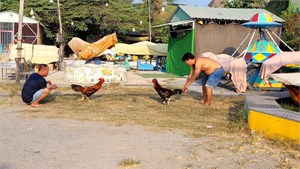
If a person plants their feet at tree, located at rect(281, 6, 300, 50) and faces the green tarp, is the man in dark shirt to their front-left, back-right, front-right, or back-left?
front-left

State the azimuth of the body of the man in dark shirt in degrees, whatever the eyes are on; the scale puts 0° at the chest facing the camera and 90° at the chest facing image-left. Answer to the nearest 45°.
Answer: approximately 270°

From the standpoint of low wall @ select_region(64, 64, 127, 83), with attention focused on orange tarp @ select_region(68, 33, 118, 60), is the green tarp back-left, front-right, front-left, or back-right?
front-right

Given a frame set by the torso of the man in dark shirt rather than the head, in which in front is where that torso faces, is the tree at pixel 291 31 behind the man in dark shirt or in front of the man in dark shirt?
in front

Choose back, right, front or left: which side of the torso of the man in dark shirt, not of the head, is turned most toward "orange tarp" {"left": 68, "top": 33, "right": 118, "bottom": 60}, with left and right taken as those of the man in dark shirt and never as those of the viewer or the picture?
left

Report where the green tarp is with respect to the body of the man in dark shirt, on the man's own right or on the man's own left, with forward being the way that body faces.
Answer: on the man's own left

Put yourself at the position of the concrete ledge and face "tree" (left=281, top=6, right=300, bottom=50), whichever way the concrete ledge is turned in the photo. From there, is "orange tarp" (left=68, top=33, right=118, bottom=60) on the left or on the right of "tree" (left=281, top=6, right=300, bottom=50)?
left

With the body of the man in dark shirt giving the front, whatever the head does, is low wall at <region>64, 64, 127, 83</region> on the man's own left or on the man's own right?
on the man's own left

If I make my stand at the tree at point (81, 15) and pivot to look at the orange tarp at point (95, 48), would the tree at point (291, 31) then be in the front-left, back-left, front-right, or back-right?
front-left

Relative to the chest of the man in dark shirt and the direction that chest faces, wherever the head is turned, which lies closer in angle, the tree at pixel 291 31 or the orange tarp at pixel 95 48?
the tree

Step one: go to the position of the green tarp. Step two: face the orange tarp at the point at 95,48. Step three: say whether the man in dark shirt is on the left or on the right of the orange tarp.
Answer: left

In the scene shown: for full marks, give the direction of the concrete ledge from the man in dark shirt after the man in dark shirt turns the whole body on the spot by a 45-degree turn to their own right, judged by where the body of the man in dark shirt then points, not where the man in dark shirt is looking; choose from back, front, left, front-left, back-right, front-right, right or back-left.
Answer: front

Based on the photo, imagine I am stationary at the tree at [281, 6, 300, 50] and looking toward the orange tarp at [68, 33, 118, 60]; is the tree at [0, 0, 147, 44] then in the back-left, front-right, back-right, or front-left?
front-right
